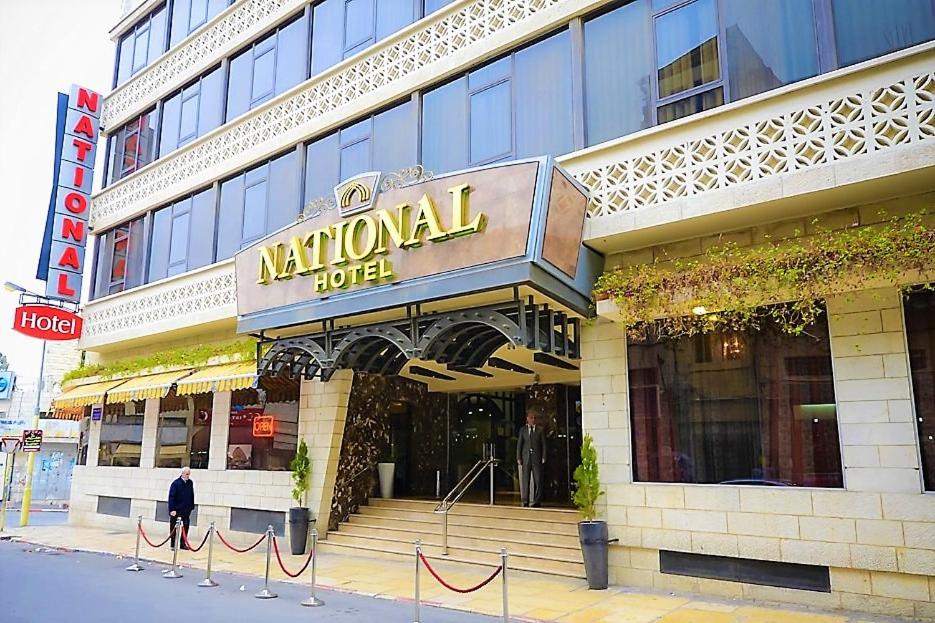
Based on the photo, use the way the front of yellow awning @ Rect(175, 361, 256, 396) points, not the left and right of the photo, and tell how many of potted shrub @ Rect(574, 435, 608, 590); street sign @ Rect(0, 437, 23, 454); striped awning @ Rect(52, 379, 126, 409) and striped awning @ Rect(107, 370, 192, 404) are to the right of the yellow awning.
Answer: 3

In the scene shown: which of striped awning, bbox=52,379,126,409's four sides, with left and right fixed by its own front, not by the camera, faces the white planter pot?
left

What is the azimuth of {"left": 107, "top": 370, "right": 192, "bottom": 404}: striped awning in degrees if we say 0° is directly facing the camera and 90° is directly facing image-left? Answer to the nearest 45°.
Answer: approximately 45°

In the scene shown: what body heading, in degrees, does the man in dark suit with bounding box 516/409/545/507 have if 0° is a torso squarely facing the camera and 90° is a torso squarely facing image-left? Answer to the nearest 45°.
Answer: approximately 0°

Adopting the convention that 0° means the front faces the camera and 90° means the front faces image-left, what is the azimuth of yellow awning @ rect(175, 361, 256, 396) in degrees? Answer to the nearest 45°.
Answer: approximately 45°

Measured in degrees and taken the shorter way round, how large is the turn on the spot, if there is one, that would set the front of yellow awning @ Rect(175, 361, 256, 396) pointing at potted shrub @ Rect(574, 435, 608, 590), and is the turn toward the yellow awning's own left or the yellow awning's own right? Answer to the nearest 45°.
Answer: approximately 90° to the yellow awning's own left
